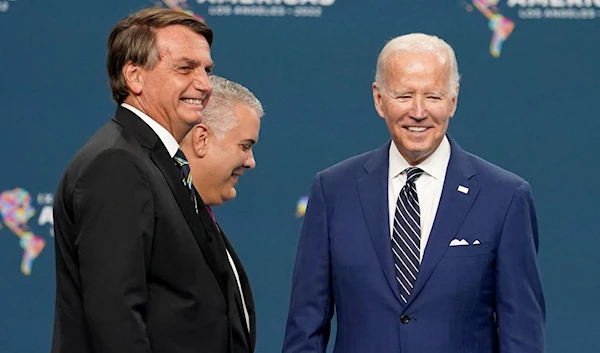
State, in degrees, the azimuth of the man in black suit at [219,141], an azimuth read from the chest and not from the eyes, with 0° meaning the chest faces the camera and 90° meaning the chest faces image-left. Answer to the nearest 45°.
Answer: approximately 270°

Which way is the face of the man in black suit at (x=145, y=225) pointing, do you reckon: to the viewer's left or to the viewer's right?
to the viewer's right

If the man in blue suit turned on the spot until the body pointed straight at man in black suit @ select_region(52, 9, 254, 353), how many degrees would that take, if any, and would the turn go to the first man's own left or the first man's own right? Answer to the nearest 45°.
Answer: approximately 45° to the first man's own right

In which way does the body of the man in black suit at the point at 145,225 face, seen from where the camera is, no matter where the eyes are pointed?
to the viewer's right

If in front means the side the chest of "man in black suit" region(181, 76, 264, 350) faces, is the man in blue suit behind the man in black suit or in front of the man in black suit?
in front

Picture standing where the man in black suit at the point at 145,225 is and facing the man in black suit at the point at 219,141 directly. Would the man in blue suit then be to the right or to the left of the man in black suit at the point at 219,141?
right

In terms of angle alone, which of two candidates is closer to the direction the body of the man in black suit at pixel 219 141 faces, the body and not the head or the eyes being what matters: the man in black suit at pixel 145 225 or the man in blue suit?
the man in blue suit

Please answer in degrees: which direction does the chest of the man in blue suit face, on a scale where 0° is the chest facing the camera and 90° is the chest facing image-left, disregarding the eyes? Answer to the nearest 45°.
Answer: approximately 0°

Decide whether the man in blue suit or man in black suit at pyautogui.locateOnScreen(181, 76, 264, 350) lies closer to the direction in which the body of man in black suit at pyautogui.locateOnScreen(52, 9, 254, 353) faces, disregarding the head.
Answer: the man in blue suit
